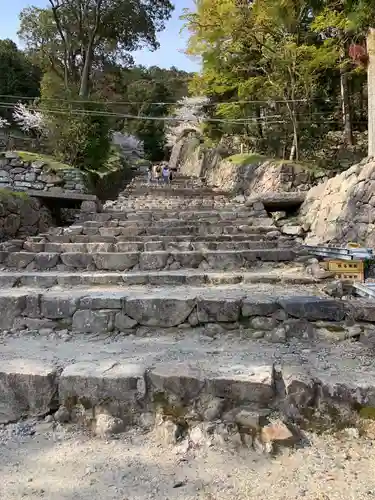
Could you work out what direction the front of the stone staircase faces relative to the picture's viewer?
facing the viewer

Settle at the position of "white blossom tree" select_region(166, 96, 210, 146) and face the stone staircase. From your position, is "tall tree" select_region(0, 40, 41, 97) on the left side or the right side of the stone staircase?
right

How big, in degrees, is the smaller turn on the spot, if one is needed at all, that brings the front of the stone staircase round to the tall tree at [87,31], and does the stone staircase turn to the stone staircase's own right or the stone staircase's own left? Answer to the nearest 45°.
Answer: approximately 180°

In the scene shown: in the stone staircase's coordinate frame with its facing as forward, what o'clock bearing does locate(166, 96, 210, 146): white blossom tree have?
The white blossom tree is roughly at 6 o'clock from the stone staircase.

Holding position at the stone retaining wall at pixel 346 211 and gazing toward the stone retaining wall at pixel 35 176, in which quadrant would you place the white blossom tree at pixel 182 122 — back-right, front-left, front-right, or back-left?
front-right

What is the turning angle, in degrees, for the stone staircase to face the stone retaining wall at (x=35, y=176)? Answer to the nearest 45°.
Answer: approximately 135° to its right

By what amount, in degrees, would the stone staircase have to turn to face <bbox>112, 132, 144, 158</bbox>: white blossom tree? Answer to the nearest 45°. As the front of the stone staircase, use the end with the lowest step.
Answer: approximately 180°
